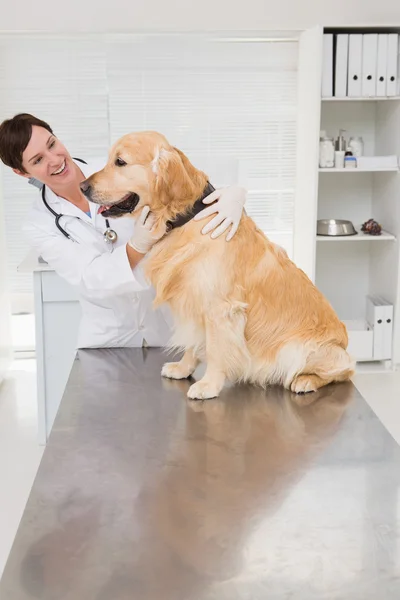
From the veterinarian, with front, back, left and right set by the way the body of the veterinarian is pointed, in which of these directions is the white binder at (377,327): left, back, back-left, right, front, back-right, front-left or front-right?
left

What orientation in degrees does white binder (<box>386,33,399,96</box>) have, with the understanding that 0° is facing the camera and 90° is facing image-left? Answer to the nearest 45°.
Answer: approximately 0°

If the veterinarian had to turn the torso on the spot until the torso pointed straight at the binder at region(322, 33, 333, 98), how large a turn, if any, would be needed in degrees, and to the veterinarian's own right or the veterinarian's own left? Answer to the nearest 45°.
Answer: approximately 90° to the veterinarian's own left

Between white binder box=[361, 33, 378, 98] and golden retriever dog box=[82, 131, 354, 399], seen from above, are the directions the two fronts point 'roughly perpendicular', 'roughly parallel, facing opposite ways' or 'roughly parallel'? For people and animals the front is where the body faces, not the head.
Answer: roughly perpendicular

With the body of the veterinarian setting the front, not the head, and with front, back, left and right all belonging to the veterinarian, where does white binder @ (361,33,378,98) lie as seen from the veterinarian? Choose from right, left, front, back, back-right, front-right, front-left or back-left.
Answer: left

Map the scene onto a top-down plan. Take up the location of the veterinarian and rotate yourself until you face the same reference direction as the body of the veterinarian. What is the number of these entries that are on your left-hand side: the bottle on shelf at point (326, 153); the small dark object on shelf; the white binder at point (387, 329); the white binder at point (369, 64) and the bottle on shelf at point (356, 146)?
5

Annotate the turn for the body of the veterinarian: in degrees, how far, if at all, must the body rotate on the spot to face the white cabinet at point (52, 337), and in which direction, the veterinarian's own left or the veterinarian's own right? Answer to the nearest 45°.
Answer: approximately 135° to the veterinarian's own left
